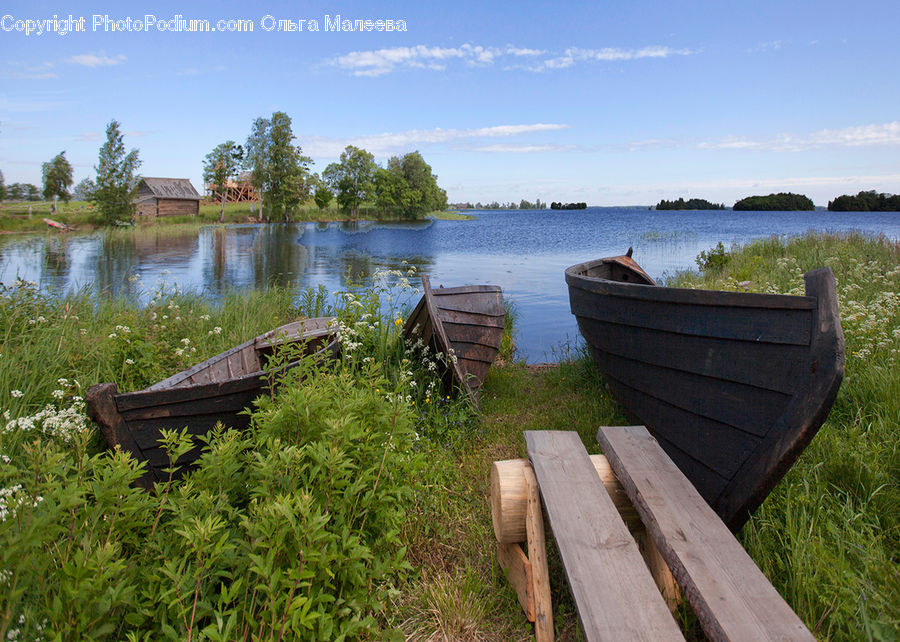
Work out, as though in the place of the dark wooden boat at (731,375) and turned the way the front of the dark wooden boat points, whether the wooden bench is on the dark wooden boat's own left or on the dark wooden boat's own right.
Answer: on the dark wooden boat's own right

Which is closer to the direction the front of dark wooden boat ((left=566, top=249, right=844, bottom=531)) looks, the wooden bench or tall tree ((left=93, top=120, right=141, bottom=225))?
the wooden bench

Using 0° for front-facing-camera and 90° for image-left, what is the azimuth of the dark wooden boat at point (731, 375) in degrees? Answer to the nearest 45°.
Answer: approximately 315°

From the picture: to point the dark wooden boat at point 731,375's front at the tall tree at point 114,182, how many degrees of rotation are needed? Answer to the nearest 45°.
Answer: approximately 180°
